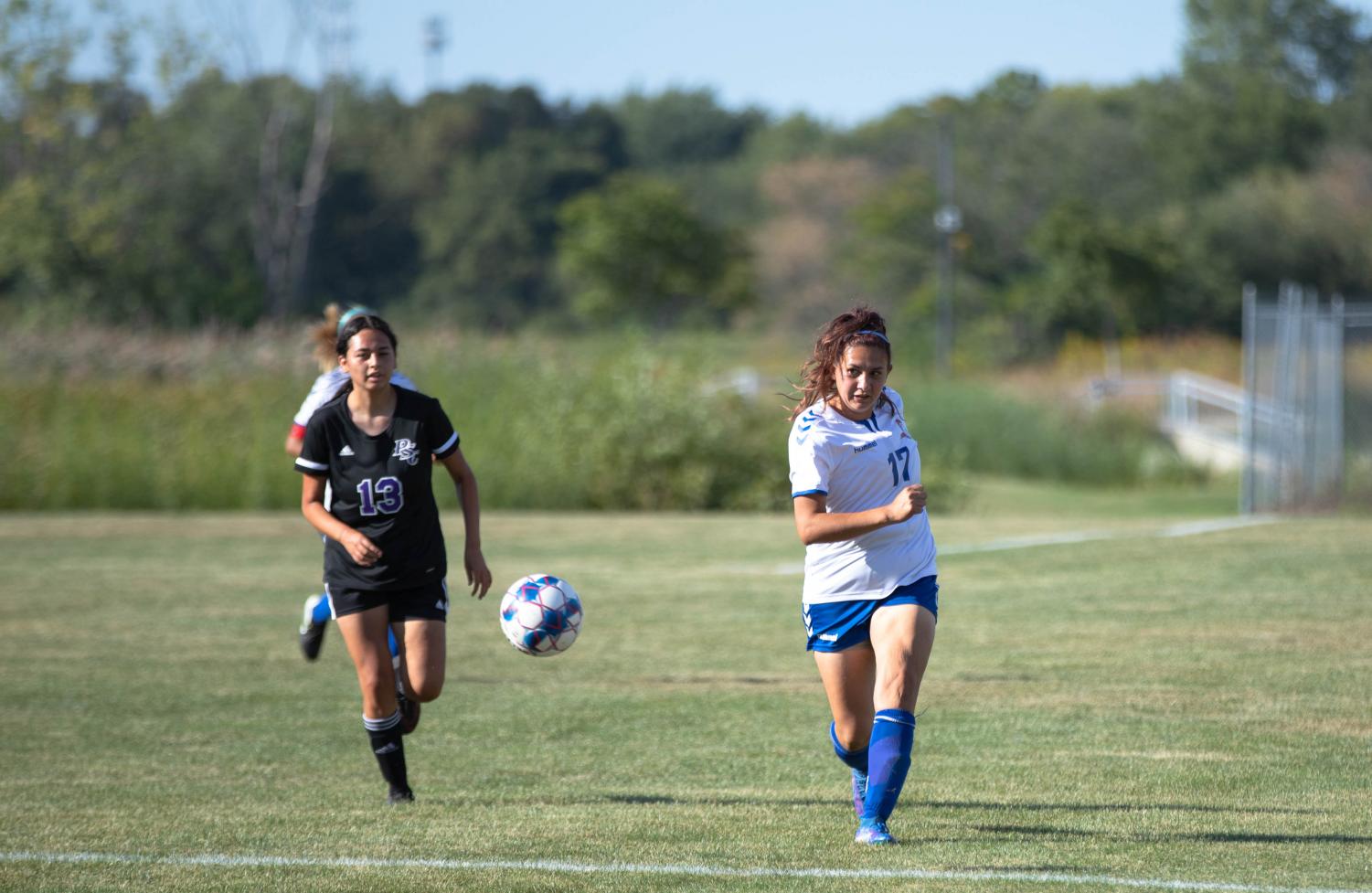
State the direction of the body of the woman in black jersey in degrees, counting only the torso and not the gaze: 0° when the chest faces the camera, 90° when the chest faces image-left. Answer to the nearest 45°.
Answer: approximately 0°

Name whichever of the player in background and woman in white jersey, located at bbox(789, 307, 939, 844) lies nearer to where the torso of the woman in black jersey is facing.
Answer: the woman in white jersey

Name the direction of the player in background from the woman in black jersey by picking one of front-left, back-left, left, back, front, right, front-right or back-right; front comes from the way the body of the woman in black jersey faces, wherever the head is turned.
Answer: back

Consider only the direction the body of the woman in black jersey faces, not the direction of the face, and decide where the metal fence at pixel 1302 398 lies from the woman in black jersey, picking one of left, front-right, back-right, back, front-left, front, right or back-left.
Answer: back-left
